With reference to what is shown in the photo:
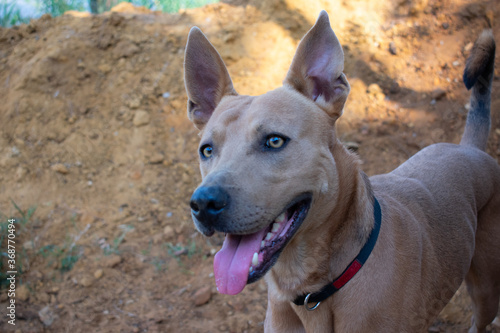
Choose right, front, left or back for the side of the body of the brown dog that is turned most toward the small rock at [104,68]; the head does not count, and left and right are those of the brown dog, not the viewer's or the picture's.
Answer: right

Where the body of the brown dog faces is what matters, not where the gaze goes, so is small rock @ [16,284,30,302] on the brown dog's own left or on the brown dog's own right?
on the brown dog's own right

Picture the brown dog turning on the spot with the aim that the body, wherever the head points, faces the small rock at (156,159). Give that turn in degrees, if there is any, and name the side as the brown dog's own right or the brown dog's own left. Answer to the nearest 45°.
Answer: approximately 90° to the brown dog's own right

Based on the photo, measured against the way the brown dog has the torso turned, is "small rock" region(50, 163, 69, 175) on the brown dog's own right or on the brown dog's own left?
on the brown dog's own right

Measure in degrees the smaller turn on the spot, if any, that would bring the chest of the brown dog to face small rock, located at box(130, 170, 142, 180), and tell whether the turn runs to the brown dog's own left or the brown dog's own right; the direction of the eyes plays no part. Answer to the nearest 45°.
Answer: approximately 90° to the brown dog's own right

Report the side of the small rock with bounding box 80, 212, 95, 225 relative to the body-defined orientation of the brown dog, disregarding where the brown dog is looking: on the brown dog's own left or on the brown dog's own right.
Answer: on the brown dog's own right

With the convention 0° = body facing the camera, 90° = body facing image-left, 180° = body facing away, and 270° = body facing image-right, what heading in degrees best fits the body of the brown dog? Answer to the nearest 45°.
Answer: approximately 45°
